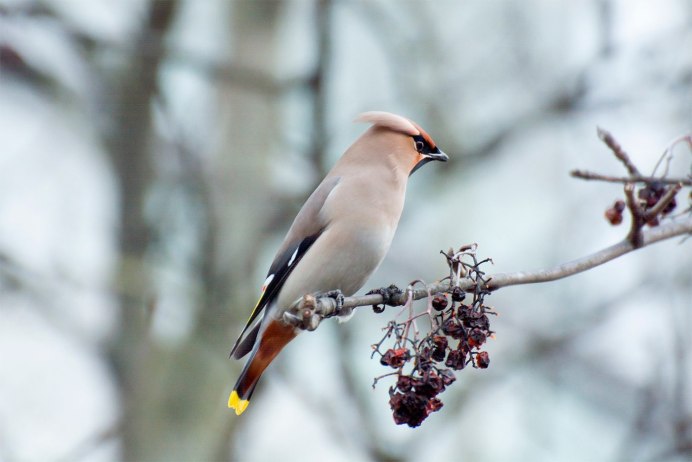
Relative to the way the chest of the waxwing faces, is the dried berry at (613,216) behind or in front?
in front

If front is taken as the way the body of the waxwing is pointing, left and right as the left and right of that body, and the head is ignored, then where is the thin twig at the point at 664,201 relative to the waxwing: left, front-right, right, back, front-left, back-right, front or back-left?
front-left

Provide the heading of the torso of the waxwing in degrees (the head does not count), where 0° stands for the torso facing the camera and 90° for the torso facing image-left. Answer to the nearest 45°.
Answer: approximately 270°
